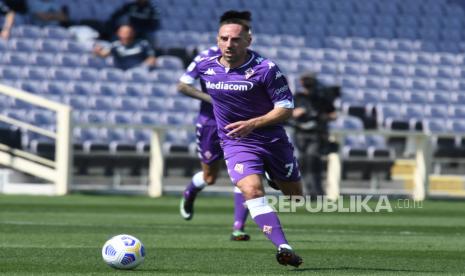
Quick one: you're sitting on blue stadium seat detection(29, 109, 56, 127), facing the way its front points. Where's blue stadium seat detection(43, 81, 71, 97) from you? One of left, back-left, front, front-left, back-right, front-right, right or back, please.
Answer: back

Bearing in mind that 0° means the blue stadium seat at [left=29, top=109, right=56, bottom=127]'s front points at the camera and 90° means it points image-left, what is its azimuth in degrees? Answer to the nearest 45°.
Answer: approximately 0°

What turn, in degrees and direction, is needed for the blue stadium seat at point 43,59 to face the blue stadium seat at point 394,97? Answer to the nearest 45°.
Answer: approximately 90° to its left

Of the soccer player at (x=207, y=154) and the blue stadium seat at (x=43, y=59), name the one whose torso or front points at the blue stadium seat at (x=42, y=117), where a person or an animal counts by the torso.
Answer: the blue stadium seat at (x=43, y=59)

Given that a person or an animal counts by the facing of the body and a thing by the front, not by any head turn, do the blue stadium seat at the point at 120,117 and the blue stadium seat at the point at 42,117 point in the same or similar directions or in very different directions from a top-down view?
same or similar directions

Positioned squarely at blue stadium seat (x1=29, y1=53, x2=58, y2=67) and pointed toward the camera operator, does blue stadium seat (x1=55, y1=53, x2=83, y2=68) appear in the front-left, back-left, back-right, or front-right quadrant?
front-left

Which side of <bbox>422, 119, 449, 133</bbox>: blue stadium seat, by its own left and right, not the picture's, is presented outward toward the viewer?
front

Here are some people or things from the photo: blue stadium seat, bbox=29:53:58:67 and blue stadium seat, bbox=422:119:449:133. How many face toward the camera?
2

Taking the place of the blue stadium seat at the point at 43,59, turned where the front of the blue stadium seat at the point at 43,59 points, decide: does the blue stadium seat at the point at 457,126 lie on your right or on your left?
on your left

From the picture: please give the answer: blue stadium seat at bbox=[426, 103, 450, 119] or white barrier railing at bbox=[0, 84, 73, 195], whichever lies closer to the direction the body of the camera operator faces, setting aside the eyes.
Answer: the white barrier railing

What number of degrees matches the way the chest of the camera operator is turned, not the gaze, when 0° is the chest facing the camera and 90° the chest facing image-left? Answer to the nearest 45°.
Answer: approximately 45°

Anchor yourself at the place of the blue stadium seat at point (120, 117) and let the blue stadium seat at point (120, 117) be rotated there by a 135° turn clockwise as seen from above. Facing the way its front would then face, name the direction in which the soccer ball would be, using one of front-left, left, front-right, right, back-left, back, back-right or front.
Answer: back-left

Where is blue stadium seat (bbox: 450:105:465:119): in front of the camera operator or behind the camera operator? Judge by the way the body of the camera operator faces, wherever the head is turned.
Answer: behind
